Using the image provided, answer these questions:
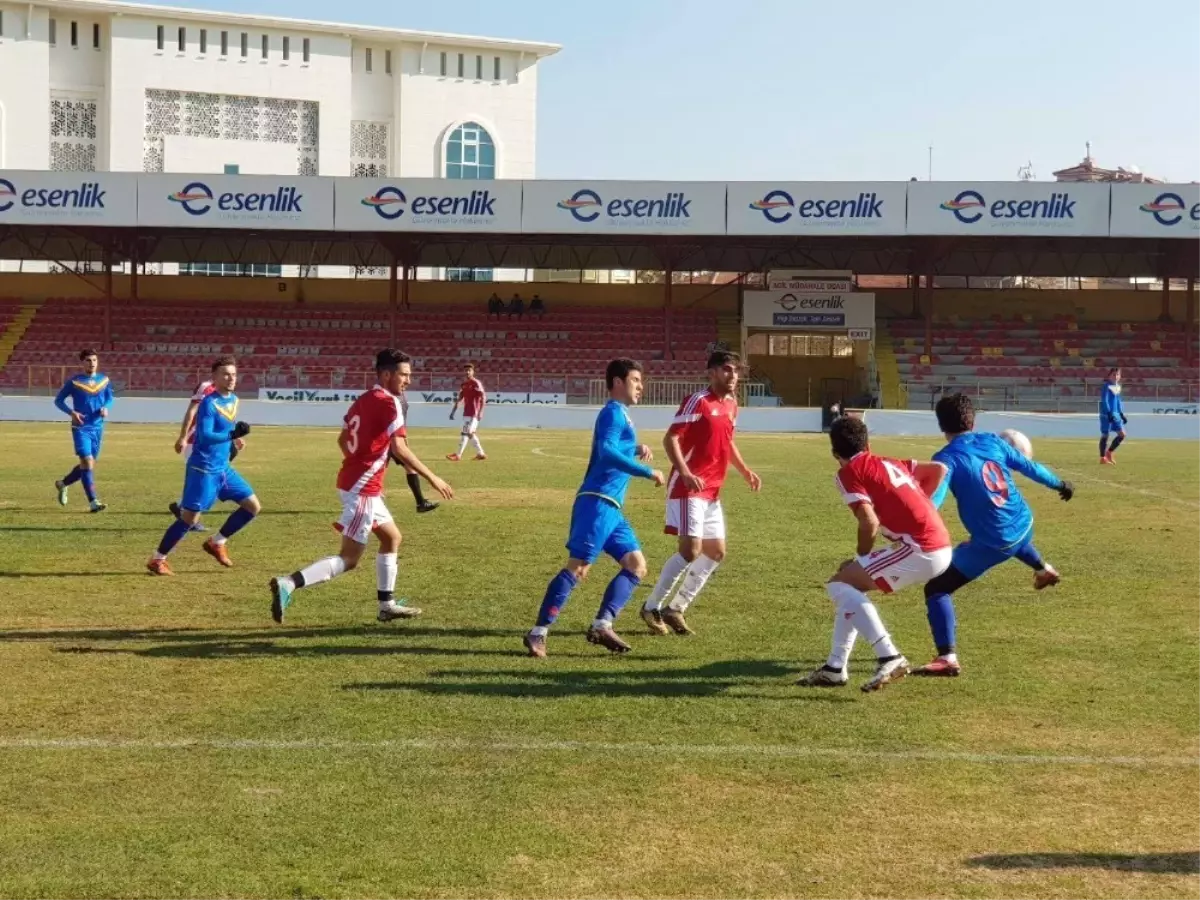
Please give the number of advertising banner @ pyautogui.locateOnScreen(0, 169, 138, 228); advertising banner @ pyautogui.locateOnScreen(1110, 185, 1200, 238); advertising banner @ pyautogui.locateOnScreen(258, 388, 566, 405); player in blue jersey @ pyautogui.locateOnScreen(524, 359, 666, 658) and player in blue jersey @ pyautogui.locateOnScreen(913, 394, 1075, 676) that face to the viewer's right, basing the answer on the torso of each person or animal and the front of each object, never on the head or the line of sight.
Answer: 1

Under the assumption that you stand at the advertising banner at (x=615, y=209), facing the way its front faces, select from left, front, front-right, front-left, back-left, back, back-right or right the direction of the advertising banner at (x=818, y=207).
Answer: left

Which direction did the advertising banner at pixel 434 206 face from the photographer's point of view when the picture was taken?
facing the viewer

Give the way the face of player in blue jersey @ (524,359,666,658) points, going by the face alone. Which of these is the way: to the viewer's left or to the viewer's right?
to the viewer's right

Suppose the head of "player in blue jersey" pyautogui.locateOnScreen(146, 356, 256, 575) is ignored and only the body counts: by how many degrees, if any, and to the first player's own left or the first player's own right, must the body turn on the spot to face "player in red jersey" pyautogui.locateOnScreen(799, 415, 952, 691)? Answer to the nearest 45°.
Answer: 0° — they already face them

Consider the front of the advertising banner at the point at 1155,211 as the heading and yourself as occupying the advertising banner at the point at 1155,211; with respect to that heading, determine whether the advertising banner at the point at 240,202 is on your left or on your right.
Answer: on your right

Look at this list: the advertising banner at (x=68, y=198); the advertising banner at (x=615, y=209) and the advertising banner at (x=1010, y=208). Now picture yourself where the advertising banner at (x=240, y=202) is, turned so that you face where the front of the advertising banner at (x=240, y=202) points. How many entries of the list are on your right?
1

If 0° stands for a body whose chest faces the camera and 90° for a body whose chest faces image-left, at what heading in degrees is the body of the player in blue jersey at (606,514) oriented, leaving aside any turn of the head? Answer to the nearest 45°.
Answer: approximately 270°

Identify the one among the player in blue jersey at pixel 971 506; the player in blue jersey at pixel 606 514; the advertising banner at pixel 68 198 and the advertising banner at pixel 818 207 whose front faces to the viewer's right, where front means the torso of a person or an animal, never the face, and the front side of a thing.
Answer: the player in blue jersey at pixel 606 514

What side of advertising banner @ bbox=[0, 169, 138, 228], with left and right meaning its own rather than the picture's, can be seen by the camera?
front

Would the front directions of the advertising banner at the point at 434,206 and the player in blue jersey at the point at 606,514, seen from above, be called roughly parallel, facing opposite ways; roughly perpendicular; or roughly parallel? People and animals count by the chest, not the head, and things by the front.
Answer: roughly perpendicular

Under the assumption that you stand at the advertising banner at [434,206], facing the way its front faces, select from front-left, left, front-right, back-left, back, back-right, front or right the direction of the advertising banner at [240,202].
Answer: right

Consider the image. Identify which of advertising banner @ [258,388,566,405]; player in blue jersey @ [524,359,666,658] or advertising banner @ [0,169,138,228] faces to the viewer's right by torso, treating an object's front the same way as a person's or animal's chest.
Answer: the player in blue jersey

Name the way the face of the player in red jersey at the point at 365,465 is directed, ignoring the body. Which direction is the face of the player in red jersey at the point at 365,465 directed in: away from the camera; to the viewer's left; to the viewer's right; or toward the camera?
to the viewer's right

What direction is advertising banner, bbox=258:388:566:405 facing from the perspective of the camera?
toward the camera

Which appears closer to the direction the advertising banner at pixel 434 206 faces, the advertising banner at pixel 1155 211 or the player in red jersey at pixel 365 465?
the player in red jersey
